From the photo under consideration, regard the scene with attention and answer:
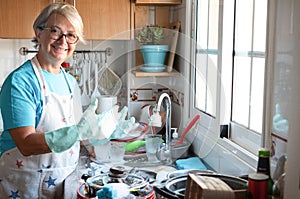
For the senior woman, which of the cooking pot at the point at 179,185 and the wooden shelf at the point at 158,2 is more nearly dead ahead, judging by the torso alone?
the cooking pot

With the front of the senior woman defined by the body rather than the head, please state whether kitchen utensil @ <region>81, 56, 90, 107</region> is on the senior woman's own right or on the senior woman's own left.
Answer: on the senior woman's own left

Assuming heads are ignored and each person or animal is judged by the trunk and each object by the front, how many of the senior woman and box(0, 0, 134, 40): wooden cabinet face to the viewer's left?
0

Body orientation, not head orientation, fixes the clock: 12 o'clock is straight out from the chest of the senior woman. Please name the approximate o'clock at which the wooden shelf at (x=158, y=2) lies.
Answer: The wooden shelf is roughly at 9 o'clock from the senior woman.

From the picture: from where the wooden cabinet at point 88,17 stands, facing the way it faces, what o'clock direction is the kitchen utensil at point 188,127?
The kitchen utensil is roughly at 10 o'clock from the wooden cabinet.

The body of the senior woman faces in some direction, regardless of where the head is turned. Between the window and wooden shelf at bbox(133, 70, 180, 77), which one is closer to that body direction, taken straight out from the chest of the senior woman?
the window

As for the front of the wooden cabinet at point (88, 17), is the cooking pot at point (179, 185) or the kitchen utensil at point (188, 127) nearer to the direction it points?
the cooking pot

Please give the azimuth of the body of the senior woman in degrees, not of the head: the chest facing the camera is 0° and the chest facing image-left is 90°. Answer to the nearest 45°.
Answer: approximately 315°

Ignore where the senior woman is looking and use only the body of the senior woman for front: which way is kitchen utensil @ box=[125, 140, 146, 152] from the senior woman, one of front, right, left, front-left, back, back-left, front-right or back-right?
left

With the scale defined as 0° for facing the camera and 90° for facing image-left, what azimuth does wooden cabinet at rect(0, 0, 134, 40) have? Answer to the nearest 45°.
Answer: approximately 0°
